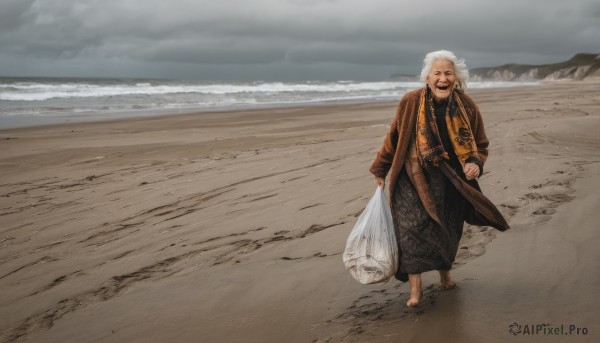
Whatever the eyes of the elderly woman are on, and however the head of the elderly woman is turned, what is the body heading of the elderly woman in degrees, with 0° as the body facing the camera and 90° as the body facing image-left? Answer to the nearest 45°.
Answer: approximately 0°
